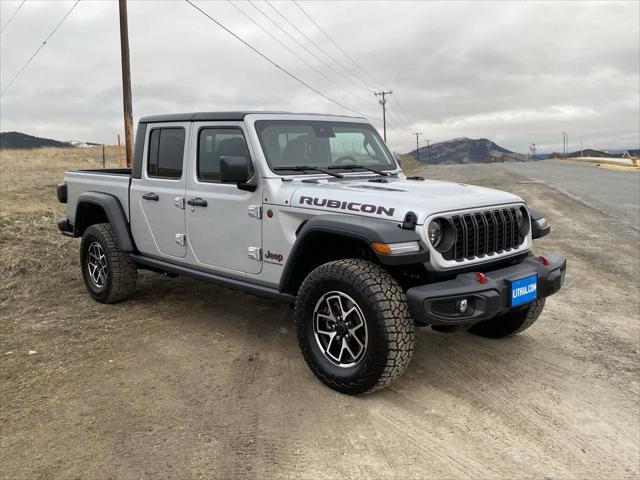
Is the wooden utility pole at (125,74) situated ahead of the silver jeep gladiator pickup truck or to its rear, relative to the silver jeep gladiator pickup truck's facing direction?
to the rear

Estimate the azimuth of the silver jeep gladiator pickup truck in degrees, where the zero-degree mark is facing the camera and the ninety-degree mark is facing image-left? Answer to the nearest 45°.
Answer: approximately 315°
